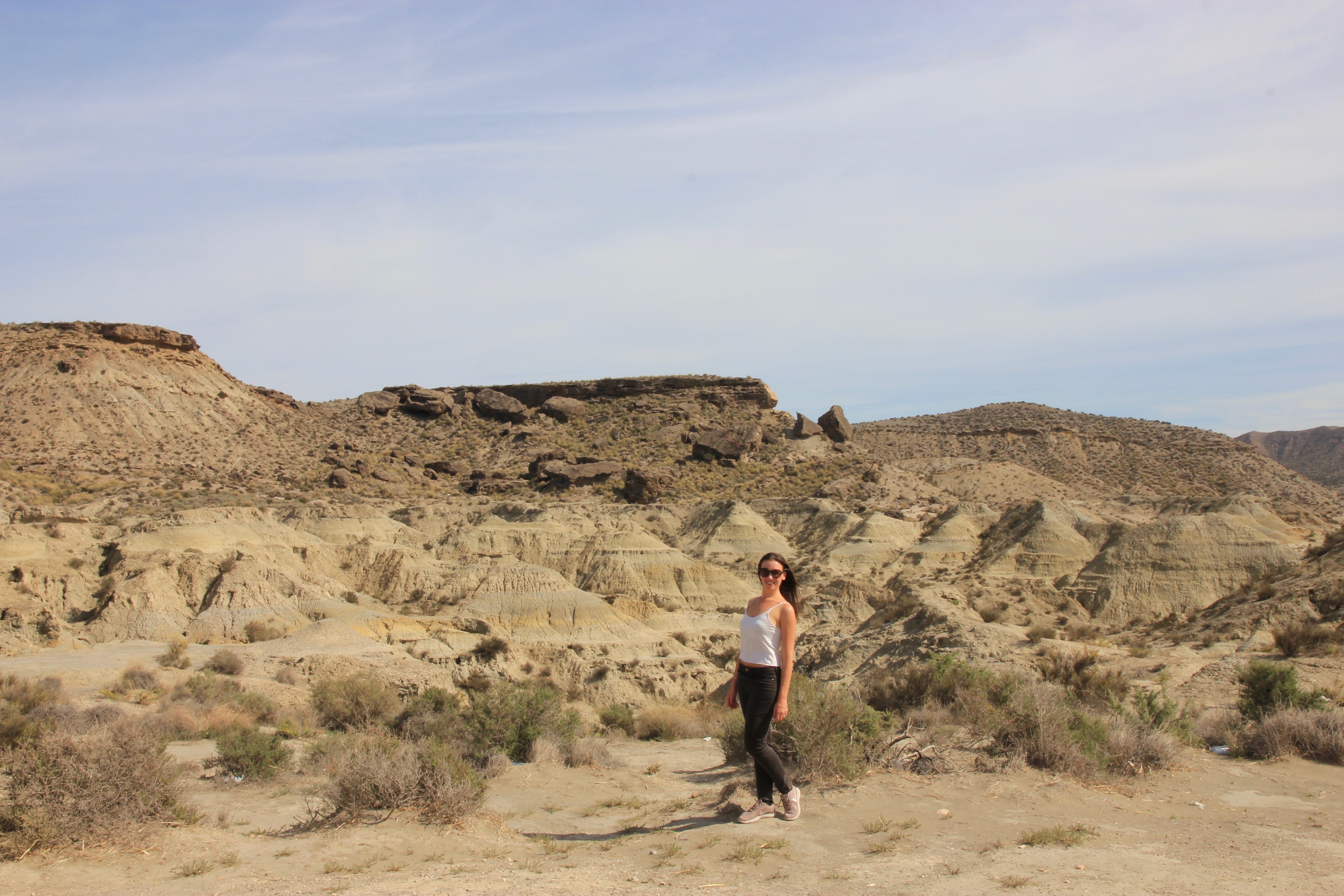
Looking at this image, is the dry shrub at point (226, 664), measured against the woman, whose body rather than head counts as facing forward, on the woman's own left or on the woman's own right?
on the woman's own right

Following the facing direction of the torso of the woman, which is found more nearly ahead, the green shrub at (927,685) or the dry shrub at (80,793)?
the dry shrub

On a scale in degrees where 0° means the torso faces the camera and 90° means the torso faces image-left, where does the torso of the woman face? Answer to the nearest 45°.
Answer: approximately 45°

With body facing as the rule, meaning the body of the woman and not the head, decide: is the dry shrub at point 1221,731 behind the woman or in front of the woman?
behind

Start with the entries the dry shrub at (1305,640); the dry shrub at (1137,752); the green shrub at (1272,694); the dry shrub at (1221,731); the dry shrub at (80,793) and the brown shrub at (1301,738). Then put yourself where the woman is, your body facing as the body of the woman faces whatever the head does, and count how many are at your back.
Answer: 5

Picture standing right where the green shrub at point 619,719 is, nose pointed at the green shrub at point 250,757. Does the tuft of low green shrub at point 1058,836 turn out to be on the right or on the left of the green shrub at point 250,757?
left
